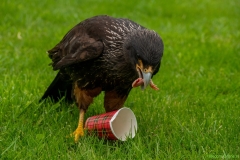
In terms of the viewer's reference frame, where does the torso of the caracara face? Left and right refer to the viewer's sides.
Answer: facing the viewer and to the right of the viewer
